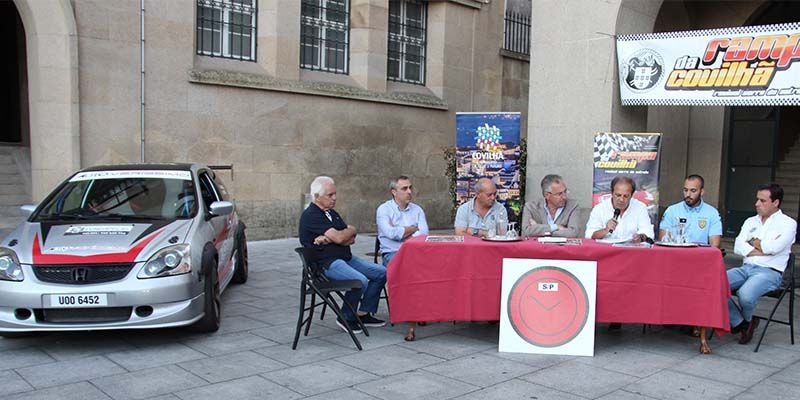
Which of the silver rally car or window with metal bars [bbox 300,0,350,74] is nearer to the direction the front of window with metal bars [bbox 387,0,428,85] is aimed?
the silver rally car

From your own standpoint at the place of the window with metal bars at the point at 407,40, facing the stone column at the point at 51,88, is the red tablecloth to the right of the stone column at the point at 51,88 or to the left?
left

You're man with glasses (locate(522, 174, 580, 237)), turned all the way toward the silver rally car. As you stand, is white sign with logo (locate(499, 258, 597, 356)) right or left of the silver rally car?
left

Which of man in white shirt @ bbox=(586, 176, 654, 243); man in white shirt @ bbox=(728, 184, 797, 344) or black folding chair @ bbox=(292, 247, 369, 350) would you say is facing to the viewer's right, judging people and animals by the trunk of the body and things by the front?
the black folding chair

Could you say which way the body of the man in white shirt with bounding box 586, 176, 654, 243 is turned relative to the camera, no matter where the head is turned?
toward the camera

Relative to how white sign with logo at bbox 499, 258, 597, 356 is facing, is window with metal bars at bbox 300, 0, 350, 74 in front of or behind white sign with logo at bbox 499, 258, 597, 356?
behind

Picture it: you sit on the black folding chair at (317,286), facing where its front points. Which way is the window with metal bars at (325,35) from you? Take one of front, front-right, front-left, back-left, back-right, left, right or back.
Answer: left

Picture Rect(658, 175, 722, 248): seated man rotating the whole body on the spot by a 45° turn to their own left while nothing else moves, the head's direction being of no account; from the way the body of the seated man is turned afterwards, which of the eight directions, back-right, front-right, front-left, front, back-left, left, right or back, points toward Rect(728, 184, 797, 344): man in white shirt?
front

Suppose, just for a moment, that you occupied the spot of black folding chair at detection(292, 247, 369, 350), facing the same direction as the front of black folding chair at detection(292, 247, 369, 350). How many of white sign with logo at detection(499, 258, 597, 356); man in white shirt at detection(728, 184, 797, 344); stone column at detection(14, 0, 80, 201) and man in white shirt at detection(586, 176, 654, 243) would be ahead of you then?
3

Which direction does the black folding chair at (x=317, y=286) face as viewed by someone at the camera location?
facing to the right of the viewer

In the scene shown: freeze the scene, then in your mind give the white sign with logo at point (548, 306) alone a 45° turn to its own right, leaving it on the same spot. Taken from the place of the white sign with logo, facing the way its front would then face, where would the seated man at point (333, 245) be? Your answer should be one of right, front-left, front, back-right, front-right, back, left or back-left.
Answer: front-right

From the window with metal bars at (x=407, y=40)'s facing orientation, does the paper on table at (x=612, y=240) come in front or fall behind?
in front

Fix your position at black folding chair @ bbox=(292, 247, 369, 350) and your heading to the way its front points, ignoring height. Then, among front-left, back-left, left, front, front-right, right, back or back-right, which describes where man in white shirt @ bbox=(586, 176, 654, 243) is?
front

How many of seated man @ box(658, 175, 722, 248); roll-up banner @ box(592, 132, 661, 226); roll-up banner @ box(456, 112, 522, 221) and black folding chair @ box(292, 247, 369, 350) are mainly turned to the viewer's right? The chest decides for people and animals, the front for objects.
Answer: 1

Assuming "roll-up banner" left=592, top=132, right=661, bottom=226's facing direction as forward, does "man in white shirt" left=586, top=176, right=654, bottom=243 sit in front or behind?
in front

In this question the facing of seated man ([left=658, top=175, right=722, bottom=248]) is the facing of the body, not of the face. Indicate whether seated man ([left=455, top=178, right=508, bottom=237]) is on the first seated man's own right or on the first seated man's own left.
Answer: on the first seated man's own right
